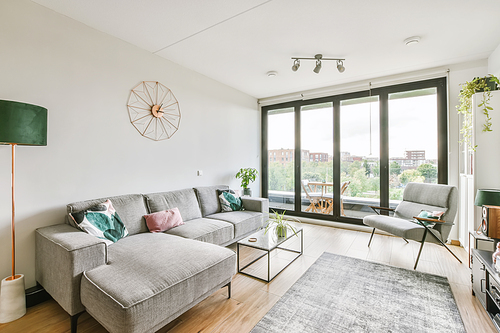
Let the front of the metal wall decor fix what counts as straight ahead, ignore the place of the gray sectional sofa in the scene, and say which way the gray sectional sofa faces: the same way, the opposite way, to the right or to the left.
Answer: the same way

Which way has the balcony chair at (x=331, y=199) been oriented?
to the viewer's left

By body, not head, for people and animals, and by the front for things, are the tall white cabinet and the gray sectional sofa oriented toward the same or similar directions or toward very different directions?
very different directions

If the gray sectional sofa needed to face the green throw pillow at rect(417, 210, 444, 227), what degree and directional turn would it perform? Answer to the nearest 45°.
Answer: approximately 45° to its left

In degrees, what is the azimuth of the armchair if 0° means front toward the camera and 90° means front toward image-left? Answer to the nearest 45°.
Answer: approximately 45°

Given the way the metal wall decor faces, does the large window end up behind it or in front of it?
in front

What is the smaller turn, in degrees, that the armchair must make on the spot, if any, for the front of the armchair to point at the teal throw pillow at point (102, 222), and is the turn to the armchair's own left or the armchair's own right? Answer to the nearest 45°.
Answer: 0° — it already faces it

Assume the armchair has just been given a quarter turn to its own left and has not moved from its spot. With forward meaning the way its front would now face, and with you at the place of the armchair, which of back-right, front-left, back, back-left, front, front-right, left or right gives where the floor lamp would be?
right

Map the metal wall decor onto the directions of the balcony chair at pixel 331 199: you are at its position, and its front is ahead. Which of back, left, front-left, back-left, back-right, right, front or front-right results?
front-left

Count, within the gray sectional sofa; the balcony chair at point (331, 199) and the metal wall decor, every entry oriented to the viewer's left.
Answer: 1

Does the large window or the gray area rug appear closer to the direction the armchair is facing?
the gray area rug

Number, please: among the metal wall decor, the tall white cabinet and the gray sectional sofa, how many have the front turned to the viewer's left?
1

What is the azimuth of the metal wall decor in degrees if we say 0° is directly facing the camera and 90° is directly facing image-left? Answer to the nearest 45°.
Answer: approximately 315°

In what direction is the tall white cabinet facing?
to the viewer's left

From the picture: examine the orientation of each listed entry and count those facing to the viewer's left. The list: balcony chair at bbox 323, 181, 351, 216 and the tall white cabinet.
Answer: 2
